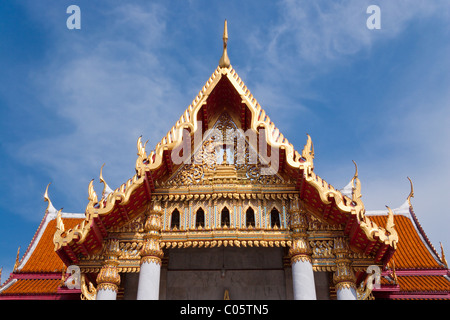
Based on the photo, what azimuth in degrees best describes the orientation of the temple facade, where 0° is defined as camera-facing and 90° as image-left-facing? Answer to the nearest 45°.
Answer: approximately 0°
